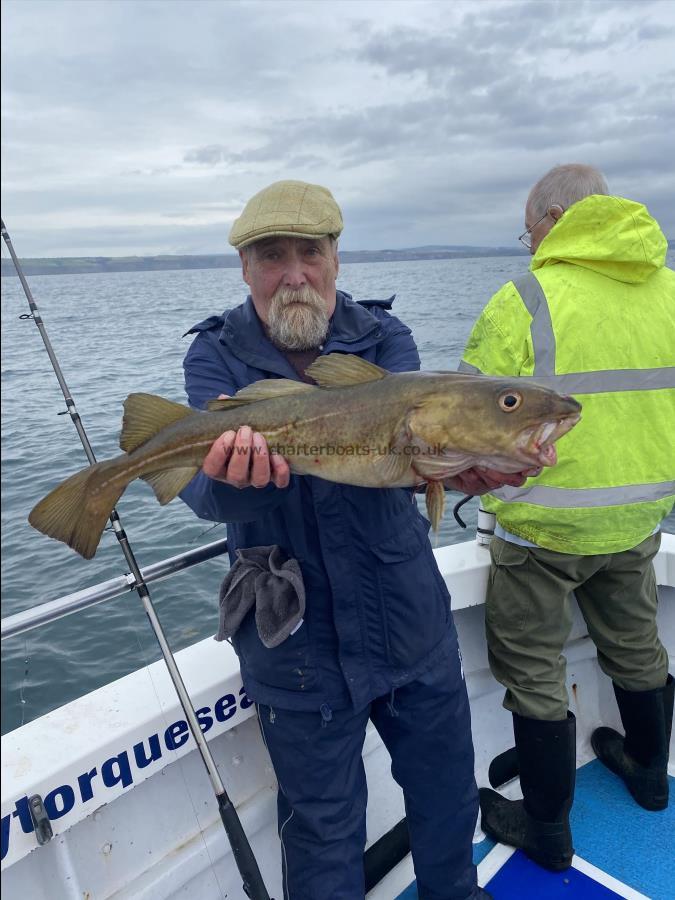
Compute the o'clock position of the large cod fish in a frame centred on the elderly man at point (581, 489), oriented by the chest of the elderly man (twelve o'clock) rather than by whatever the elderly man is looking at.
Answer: The large cod fish is roughly at 9 o'clock from the elderly man.

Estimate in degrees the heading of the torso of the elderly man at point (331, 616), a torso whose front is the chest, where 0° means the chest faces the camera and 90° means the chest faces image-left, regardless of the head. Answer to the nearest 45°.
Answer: approximately 0°

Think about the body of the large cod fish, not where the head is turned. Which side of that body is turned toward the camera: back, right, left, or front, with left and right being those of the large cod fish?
right

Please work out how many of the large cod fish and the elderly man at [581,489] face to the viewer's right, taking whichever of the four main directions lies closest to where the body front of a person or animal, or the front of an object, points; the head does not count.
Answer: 1

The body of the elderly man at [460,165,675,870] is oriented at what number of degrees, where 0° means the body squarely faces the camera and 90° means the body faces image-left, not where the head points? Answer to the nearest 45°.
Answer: approximately 135°

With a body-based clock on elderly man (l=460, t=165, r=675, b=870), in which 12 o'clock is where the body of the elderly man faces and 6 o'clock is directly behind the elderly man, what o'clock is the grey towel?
The grey towel is roughly at 9 o'clock from the elderly man.

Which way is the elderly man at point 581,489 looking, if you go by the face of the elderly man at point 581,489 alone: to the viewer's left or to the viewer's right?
to the viewer's left

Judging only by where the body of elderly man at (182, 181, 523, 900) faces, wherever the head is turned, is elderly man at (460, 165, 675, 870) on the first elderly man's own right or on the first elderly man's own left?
on the first elderly man's own left

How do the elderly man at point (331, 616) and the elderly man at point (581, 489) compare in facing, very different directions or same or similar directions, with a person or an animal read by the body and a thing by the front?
very different directions
